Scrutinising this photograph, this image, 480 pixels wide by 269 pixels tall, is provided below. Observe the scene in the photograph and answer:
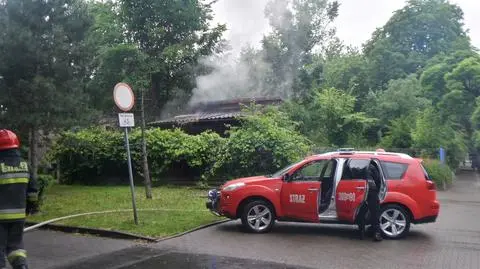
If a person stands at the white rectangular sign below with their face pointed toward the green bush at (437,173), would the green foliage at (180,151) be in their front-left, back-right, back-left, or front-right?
front-left

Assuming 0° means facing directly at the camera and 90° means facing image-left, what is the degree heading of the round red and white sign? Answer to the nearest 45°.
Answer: approximately 315°

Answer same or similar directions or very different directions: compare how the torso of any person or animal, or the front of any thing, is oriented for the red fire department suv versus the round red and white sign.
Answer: very different directions

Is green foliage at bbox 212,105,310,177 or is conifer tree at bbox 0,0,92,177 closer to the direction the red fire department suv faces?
the conifer tree

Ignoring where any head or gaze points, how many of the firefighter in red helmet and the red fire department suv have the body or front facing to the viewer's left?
1

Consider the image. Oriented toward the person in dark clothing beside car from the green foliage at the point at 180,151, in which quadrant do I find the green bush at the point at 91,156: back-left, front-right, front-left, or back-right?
back-right

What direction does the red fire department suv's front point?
to the viewer's left

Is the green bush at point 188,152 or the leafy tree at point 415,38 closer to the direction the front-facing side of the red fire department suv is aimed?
the green bush
